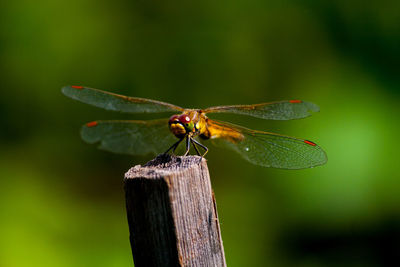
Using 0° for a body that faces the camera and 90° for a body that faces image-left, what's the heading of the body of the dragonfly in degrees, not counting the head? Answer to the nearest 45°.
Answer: approximately 45°
